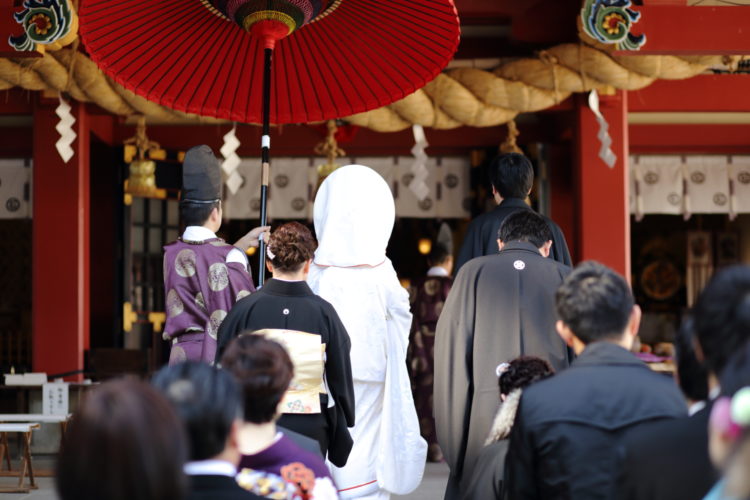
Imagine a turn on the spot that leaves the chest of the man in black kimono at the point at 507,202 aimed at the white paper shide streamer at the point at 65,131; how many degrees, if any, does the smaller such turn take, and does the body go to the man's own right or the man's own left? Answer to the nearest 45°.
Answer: approximately 45° to the man's own left

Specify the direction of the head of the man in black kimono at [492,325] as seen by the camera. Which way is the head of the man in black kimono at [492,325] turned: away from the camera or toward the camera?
away from the camera

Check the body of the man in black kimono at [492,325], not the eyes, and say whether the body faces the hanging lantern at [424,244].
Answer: yes

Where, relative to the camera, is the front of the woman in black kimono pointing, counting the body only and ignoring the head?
away from the camera

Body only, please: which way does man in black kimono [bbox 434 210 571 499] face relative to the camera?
away from the camera

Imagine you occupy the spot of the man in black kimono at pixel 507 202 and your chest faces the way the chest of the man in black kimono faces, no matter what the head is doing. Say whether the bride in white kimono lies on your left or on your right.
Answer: on your left

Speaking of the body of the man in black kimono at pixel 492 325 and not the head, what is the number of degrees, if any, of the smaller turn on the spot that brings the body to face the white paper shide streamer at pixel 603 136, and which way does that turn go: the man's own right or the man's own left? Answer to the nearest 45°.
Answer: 0° — they already face it

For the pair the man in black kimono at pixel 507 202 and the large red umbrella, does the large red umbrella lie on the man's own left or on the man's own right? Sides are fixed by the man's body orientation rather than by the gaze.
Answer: on the man's own left

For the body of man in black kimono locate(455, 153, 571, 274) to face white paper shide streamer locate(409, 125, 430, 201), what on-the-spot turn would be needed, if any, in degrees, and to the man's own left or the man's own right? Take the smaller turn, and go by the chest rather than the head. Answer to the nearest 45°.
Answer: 0° — they already face it

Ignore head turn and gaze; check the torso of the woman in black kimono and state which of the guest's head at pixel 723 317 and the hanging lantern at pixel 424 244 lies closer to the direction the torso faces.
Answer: the hanging lantern

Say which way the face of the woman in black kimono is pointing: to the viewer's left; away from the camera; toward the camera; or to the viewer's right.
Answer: away from the camera

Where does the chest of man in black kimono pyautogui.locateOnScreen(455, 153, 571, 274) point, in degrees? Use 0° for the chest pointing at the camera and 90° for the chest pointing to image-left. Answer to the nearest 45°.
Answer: approximately 180°

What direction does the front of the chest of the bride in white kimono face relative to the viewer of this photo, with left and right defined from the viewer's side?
facing away from the viewer

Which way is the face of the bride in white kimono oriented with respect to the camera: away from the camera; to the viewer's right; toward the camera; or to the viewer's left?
away from the camera

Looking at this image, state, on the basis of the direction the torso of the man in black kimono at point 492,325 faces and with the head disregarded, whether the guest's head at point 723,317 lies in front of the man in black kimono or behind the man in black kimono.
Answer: behind

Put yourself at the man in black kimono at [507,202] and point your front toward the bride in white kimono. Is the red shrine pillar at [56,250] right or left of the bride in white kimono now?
right

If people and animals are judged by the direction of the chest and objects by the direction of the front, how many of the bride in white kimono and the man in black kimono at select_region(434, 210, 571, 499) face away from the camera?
2

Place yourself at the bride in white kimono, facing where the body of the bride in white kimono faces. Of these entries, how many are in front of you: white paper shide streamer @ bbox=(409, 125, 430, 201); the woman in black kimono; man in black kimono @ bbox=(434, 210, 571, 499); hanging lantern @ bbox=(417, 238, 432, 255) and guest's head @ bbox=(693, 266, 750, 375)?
2

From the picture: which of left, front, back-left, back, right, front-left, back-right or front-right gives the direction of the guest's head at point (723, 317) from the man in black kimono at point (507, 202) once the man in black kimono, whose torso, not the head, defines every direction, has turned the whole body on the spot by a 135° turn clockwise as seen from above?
front-right

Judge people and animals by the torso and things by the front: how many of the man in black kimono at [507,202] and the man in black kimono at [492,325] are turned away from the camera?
2
